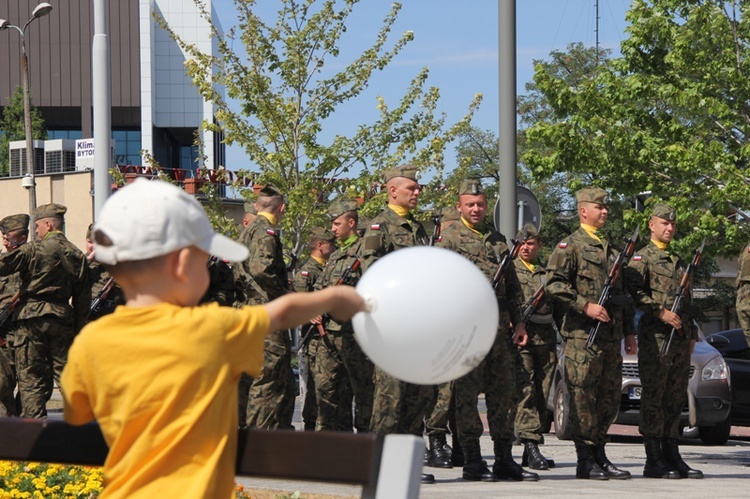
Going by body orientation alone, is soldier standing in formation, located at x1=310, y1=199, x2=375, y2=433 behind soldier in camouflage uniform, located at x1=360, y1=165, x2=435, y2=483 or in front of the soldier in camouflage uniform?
behind

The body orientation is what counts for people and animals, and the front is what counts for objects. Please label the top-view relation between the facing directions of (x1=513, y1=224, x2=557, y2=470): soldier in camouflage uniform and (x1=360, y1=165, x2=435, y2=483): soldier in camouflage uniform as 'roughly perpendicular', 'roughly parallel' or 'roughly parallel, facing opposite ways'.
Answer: roughly parallel

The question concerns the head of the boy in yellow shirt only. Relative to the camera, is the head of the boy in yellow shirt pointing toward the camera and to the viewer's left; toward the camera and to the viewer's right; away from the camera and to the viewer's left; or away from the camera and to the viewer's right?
away from the camera and to the viewer's right

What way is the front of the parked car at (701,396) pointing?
toward the camera

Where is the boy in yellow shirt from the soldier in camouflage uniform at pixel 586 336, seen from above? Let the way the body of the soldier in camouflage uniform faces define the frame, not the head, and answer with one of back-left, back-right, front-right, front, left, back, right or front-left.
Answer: front-right

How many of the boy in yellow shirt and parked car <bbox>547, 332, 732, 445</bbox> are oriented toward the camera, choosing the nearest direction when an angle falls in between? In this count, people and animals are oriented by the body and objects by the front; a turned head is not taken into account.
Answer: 1

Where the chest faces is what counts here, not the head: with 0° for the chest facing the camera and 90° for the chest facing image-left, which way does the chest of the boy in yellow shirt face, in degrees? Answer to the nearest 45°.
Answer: approximately 225°

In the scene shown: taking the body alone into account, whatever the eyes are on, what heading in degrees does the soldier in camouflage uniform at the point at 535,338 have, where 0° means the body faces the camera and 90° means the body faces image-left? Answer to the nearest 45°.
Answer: approximately 315°

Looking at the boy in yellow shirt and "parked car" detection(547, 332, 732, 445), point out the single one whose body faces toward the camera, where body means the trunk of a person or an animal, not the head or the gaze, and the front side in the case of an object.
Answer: the parked car

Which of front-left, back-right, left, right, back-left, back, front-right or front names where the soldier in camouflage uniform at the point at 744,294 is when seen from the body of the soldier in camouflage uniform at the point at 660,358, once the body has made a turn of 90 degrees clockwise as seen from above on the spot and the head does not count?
back
